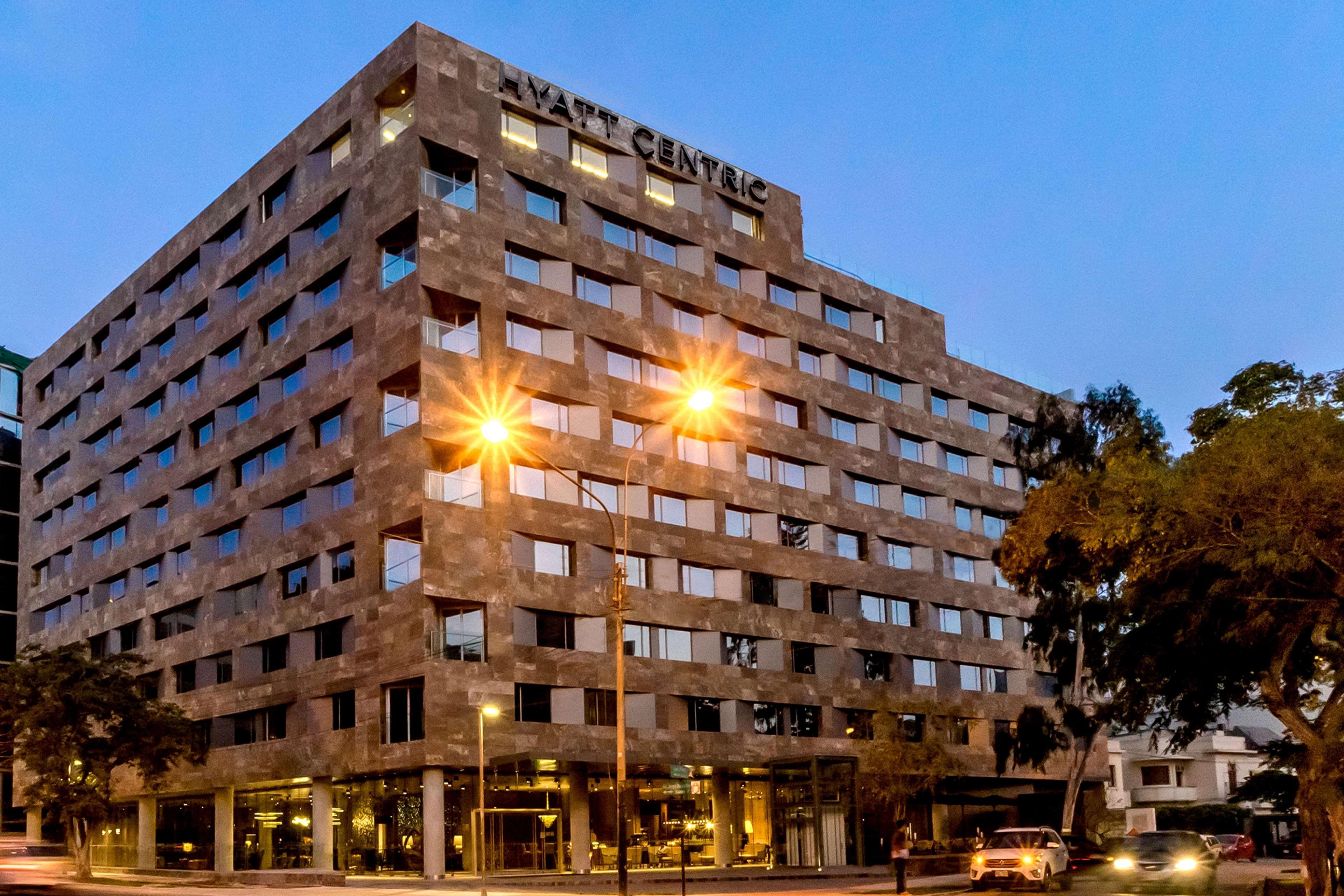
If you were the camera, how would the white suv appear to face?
facing the viewer and to the left of the viewer

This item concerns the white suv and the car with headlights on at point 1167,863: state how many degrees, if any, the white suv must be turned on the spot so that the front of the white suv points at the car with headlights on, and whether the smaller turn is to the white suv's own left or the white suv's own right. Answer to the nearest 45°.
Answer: approximately 135° to the white suv's own left

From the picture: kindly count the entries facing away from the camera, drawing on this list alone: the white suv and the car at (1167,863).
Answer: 0

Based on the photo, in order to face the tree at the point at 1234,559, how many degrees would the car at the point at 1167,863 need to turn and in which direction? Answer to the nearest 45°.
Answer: approximately 45° to its left

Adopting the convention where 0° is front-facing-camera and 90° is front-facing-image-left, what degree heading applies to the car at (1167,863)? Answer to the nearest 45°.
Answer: approximately 45°
